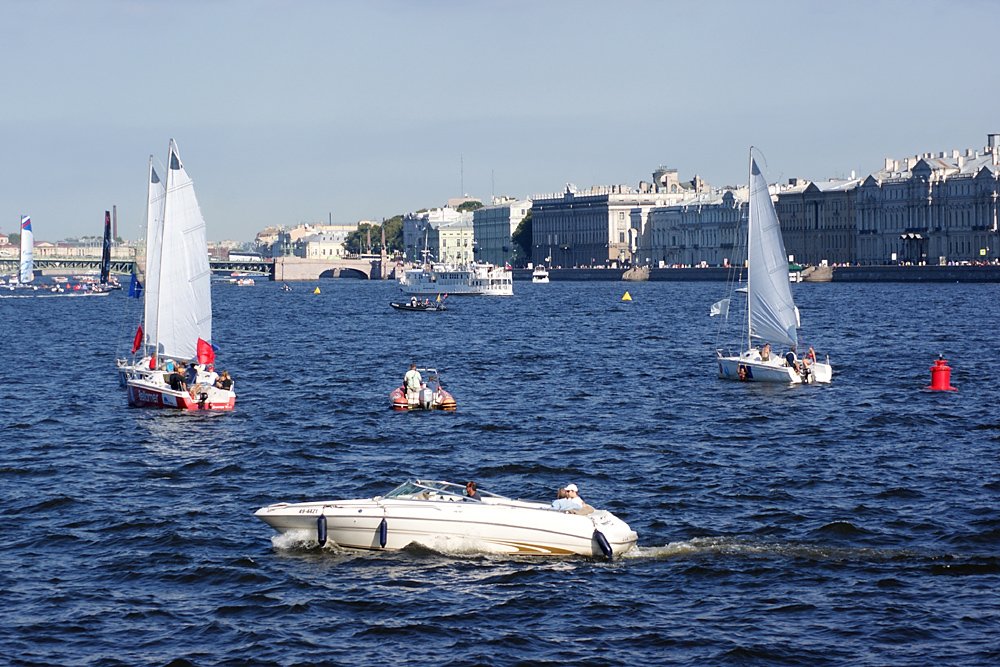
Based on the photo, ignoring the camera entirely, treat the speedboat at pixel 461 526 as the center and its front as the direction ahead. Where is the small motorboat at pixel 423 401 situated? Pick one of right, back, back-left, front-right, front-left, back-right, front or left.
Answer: right

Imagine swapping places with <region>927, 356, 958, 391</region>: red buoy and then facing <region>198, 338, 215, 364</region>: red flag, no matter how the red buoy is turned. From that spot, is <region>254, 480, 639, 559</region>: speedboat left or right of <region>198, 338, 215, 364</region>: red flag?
left

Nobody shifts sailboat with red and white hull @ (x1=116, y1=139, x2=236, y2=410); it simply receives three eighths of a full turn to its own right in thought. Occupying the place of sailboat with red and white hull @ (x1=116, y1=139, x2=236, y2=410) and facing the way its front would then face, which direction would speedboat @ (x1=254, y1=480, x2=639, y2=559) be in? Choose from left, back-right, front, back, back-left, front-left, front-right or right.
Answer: right

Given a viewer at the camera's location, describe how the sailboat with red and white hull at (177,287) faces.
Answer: facing away from the viewer and to the left of the viewer

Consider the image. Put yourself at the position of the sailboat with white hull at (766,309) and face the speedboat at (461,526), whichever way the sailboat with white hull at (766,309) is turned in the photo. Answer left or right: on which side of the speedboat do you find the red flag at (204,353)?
right

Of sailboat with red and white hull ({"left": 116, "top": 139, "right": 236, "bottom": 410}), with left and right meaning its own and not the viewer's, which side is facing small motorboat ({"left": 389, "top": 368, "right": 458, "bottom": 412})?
back

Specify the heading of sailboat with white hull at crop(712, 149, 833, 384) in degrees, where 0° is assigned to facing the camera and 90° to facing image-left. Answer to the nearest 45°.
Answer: approximately 135°
